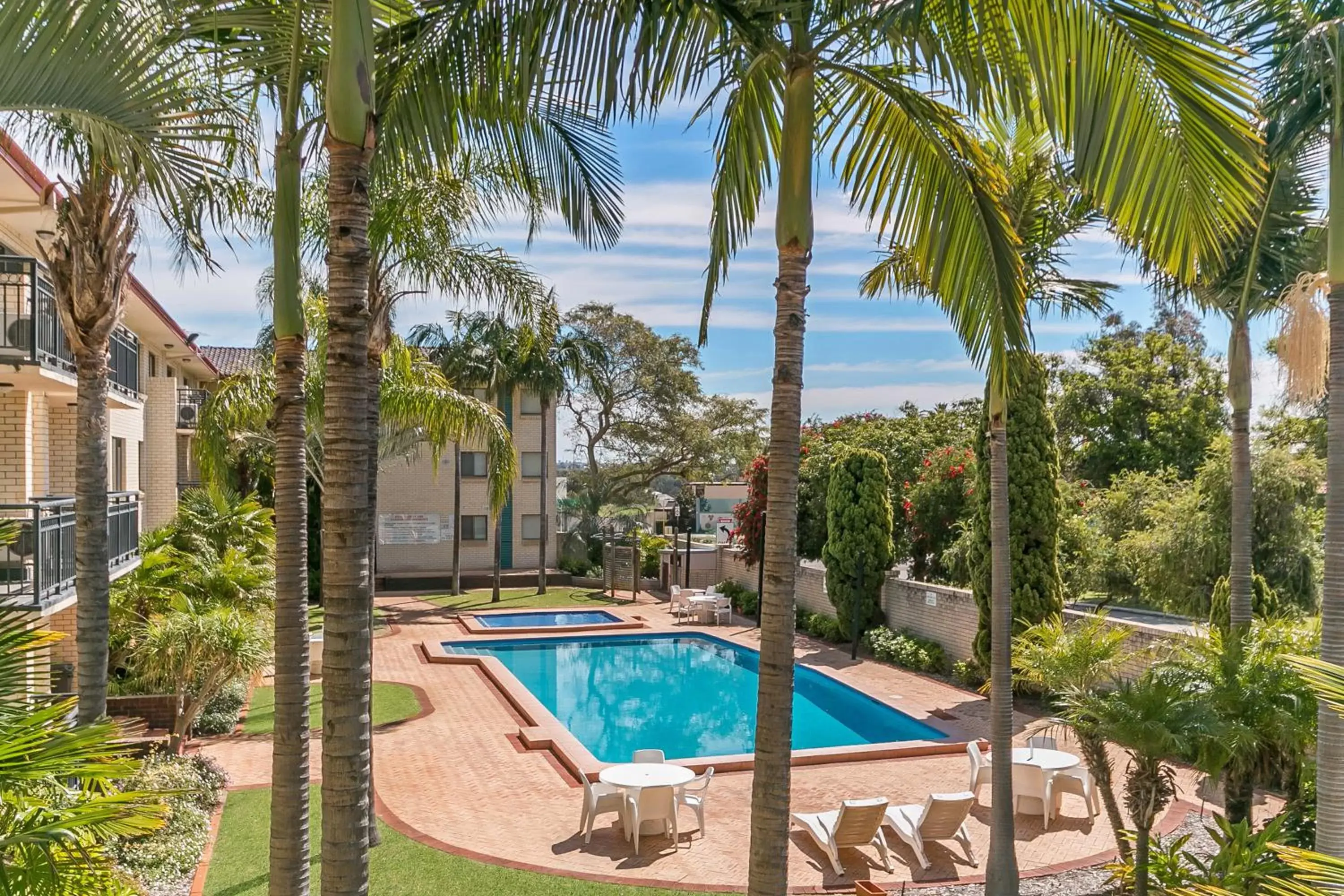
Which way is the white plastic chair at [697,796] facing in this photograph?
to the viewer's left

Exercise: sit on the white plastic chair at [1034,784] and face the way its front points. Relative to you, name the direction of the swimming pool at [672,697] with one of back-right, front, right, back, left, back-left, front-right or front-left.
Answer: left

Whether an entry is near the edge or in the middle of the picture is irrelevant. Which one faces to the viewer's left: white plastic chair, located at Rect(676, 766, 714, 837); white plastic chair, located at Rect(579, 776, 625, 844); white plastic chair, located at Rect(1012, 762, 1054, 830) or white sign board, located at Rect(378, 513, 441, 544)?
white plastic chair, located at Rect(676, 766, 714, 837)

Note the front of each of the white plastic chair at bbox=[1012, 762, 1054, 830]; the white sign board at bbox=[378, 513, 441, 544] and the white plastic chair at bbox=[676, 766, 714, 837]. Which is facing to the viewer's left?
the white plastic chair at bbox=[676, 766, 714, 837]

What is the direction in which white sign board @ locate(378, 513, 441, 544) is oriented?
toward the camera

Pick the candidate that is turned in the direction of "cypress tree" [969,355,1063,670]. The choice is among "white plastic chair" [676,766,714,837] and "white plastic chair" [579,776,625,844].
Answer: "white plastic chair" [579,776,625,844]

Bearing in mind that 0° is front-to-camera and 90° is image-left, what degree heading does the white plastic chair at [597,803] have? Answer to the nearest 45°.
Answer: approximately 225°
